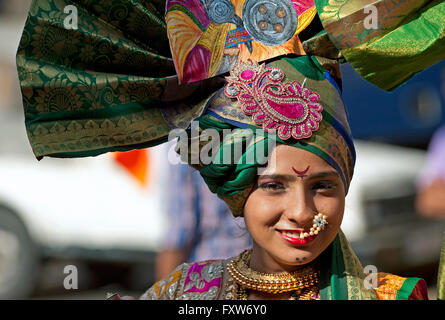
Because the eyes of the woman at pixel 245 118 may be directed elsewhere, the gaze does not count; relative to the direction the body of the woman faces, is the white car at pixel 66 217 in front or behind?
behind

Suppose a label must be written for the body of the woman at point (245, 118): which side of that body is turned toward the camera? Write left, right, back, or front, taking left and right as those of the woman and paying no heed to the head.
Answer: front
